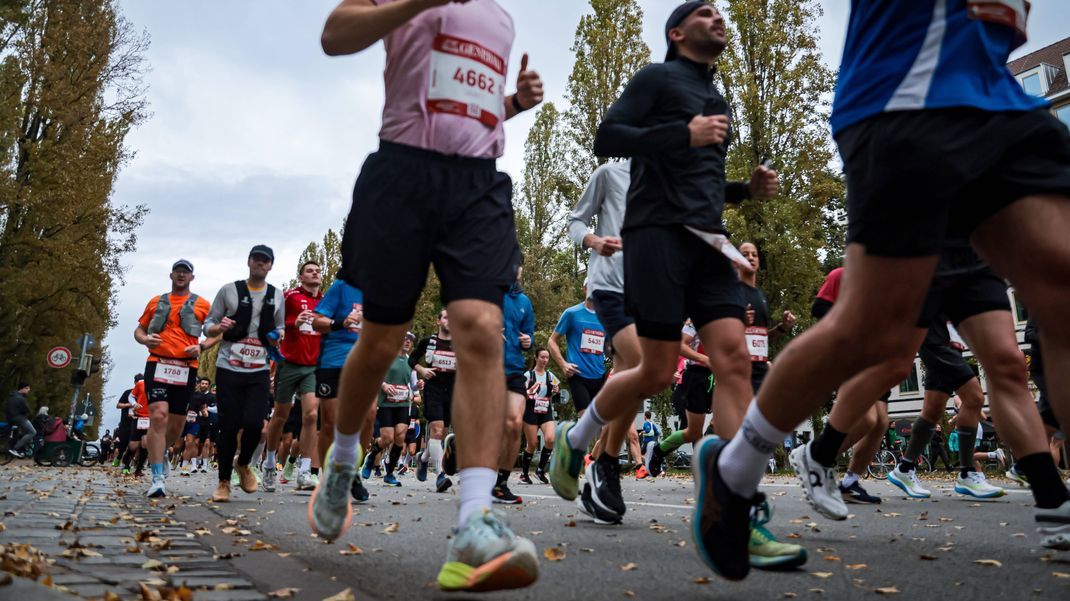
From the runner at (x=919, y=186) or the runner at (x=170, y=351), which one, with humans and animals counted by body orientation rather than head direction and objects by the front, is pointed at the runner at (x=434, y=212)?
the runner at (x=170, y=351)

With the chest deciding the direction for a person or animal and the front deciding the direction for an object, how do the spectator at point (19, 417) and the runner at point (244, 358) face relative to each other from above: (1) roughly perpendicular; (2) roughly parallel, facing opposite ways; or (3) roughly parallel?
roughly perpendicular

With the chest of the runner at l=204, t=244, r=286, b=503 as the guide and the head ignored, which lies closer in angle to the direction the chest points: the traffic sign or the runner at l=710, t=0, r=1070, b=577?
the runner

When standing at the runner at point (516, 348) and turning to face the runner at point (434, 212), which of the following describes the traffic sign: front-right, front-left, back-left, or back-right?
back-right

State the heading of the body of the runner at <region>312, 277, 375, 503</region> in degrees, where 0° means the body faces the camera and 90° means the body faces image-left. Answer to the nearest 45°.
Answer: approximately 315°

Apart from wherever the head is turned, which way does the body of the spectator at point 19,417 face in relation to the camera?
to the viewer's right

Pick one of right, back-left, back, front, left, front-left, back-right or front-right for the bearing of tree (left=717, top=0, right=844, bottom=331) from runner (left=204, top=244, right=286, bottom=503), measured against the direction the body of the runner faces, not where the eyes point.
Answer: back-left

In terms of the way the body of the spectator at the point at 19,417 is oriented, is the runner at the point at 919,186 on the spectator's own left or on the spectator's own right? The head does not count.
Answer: on the spectator's own right

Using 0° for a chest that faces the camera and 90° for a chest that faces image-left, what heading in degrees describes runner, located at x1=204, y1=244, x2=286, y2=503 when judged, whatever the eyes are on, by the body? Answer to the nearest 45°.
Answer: approximately 0°
